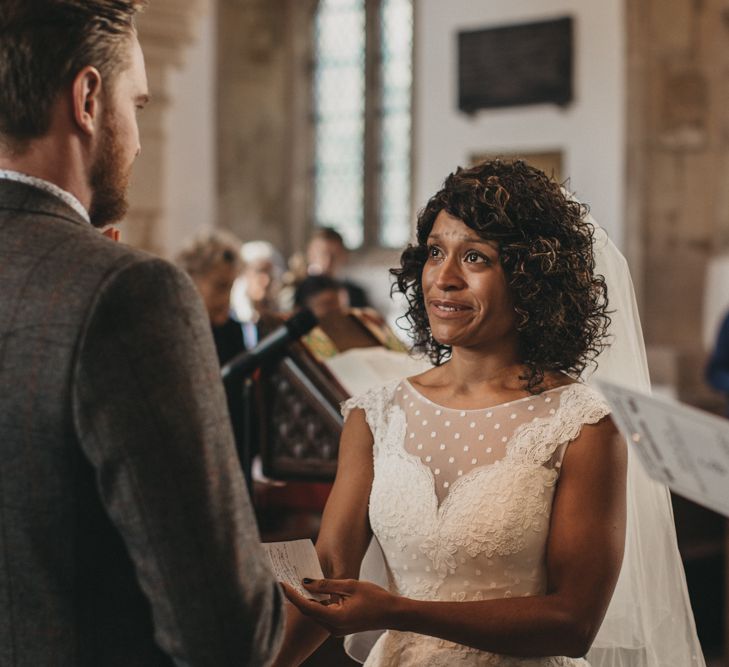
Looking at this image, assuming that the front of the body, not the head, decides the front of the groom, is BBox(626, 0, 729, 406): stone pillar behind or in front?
in front

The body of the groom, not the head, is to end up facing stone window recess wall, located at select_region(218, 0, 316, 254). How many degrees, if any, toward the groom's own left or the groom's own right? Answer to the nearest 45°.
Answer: approximately 45° to the groom's own left

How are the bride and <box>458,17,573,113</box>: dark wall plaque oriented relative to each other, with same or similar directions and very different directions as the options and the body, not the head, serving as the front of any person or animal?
same or similar directions

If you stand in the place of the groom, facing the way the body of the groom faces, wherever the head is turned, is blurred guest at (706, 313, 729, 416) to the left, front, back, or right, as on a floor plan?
front

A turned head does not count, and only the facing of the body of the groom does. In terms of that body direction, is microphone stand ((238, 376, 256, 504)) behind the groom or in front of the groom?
in front

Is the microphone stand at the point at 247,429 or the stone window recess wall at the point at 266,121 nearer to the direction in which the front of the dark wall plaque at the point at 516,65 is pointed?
the microphone stand

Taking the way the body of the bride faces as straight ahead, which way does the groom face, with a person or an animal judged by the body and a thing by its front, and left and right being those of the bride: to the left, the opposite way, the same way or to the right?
the opposite way

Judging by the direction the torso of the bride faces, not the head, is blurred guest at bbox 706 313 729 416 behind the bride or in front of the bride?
behind

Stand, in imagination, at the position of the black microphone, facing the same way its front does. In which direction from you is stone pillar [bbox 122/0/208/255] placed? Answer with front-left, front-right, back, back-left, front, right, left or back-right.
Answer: left

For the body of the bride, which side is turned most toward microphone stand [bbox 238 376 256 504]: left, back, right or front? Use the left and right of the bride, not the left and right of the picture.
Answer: right

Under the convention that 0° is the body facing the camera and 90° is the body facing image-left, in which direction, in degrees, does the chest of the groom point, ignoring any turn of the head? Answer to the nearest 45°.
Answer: approximately 225°

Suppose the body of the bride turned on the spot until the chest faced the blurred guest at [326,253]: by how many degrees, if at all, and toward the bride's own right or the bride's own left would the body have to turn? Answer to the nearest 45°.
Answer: approximately 135° to the bride's own right

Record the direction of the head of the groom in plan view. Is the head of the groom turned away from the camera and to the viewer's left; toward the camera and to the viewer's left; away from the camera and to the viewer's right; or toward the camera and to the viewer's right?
away from the camera and to the viewer's right

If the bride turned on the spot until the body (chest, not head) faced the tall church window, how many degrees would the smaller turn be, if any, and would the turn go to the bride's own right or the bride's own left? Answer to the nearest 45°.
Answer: approximately 135° to the bride's own right

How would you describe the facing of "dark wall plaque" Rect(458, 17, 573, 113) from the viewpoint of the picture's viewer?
facing the viewer and to the left of the viewer

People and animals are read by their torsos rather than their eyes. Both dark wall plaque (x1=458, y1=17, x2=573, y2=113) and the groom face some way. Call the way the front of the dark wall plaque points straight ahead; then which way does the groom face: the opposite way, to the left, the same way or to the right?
the opposite way

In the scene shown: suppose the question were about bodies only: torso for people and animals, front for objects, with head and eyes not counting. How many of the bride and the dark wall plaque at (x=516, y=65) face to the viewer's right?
0

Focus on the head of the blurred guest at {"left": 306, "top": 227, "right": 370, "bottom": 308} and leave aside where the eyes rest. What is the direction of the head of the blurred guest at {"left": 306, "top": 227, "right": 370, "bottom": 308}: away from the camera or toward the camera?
toward the camera
